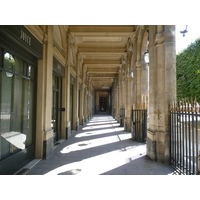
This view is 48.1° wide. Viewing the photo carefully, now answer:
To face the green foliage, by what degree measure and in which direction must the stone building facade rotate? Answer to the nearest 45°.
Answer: approximately 45° to its left

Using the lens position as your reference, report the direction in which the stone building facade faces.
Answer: facing to the right of the viewer
